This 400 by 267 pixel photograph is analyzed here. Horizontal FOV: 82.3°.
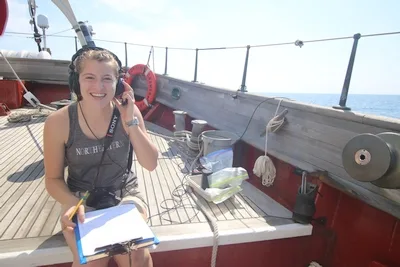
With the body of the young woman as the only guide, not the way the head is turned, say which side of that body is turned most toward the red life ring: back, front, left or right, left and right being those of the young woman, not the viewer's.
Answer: back

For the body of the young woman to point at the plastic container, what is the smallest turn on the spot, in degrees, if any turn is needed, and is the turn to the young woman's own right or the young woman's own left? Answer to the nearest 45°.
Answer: approximately 135° to the young woman's own left

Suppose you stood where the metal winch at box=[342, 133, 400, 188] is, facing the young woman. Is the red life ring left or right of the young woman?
right

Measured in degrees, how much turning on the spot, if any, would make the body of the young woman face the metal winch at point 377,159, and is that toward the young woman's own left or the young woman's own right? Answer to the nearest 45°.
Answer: approximately 45° to the young woman's own left

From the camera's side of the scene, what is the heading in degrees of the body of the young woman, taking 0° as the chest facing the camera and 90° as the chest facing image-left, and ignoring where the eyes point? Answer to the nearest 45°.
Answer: approximately 0°

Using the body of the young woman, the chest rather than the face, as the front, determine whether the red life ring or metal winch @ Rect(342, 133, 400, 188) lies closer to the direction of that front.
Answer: the metal winch
